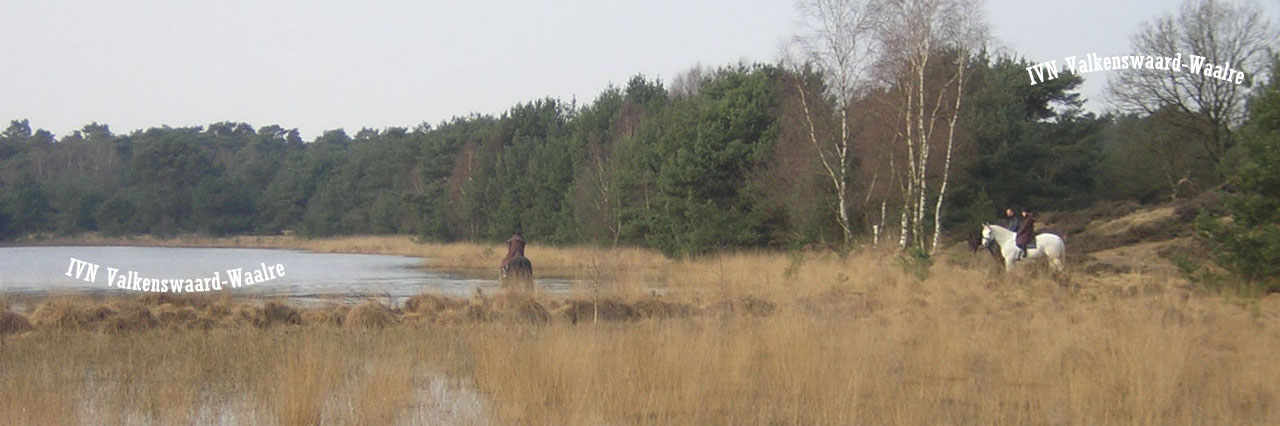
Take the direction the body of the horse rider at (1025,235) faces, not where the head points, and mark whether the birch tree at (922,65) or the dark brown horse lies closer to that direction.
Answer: the dark brown horse

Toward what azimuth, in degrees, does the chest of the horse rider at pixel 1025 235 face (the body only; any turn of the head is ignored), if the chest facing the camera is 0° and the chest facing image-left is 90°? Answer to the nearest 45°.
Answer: approximately 90°

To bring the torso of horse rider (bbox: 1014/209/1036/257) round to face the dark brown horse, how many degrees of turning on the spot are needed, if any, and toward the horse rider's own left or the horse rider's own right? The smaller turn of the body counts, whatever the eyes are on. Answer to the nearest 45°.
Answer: approximately 45° to the horse rider's own left

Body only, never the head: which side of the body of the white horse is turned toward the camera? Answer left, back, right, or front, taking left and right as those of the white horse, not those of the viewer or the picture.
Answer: left
